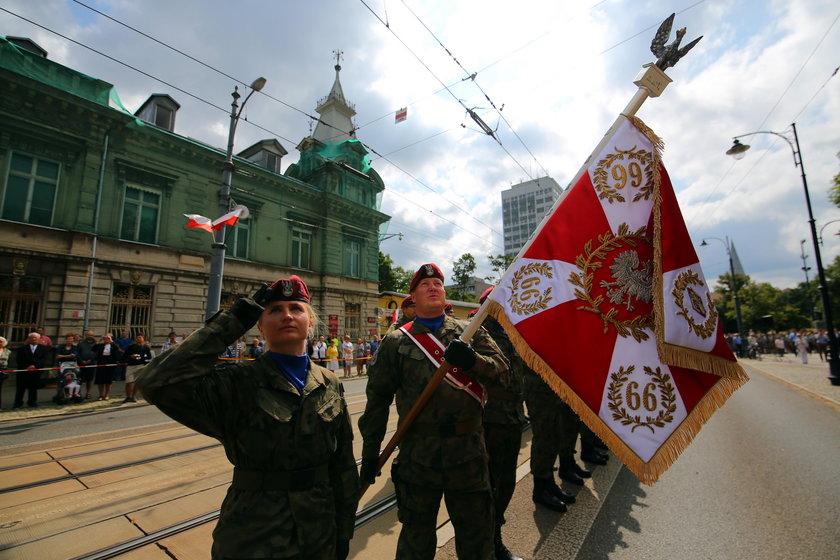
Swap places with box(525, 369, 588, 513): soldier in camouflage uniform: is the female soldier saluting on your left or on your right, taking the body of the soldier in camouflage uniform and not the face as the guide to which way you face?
on your right

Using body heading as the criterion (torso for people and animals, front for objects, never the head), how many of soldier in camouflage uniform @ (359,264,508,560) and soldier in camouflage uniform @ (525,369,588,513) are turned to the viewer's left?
0

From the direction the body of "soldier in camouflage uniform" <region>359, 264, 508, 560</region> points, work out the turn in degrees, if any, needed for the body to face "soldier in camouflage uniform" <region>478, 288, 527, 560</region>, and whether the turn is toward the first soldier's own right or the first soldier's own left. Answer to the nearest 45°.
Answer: approximately 135° to the first soldier's own left

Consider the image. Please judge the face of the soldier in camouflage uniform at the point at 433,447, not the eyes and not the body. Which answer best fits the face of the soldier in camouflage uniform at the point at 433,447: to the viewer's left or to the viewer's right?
to the viewer's right

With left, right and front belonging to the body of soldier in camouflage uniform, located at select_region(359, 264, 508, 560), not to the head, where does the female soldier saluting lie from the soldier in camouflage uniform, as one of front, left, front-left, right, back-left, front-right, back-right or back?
front-right

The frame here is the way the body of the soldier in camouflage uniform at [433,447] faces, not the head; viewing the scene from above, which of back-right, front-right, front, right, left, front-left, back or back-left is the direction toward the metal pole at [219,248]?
back-right

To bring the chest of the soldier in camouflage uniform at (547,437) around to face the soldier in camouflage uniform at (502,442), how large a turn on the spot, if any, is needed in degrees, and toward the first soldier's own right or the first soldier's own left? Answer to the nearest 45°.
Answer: approximately 45° to the first soldier's own right
